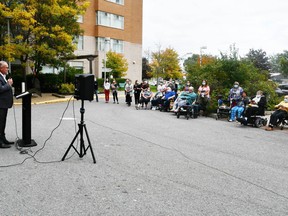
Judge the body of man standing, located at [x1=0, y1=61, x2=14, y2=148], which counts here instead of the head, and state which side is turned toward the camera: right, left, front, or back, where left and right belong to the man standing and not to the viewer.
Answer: right

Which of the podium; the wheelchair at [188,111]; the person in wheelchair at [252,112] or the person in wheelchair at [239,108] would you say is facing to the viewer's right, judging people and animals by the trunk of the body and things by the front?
the podium

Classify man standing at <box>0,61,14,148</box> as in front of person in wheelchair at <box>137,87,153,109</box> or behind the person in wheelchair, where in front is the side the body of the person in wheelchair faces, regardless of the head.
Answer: in front

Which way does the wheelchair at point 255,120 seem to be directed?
to the viewer's left

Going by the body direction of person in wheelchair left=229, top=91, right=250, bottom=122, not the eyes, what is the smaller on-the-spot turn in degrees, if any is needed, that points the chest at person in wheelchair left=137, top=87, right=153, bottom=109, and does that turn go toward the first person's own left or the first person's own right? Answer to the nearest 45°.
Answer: approximately 90° to the first person's own right

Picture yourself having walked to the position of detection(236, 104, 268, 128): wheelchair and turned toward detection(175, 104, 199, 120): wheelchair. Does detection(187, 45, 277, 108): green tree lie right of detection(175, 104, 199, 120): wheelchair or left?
right

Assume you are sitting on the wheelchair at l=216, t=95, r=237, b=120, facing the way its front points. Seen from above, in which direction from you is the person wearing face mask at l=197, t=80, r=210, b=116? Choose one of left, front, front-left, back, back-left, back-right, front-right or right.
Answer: right

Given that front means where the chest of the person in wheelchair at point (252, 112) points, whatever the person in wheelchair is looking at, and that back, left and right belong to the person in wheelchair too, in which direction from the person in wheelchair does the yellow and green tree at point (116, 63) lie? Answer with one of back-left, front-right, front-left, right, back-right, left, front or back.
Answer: front-right

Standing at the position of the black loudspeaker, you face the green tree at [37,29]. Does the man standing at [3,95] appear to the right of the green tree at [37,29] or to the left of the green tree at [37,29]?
left

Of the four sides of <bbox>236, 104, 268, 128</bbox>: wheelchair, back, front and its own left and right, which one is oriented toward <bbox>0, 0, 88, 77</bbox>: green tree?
front

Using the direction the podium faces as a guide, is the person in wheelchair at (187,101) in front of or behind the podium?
in front

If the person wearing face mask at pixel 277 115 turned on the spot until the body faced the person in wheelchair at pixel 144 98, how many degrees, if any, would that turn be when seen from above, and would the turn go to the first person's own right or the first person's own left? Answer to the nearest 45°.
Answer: approximately 90° to the first person's own right

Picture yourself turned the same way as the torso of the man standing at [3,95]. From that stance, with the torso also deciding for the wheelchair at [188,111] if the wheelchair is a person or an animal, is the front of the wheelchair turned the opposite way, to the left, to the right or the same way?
the opposite way

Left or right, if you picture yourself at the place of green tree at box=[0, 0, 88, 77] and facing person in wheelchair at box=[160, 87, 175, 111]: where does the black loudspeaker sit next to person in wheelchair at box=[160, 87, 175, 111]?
right

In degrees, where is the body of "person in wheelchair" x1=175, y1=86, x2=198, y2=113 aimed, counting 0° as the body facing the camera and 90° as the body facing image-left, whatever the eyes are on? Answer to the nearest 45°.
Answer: approximately 45°
